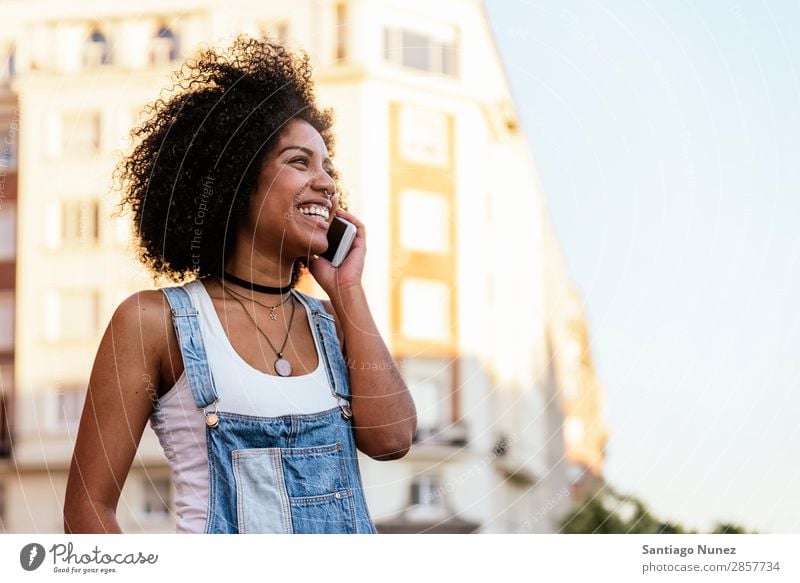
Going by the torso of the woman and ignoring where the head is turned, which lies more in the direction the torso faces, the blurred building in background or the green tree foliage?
the green tree foliage

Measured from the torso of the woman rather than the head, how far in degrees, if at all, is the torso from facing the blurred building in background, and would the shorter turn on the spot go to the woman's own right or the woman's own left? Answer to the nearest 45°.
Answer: approximately 135° to the woman's own left

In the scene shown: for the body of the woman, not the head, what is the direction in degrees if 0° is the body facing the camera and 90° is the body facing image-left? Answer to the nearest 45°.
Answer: approximately 315°

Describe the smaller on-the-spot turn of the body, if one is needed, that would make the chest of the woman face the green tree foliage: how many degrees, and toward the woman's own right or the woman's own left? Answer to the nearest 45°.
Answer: approximately 90° to the woman's own left
